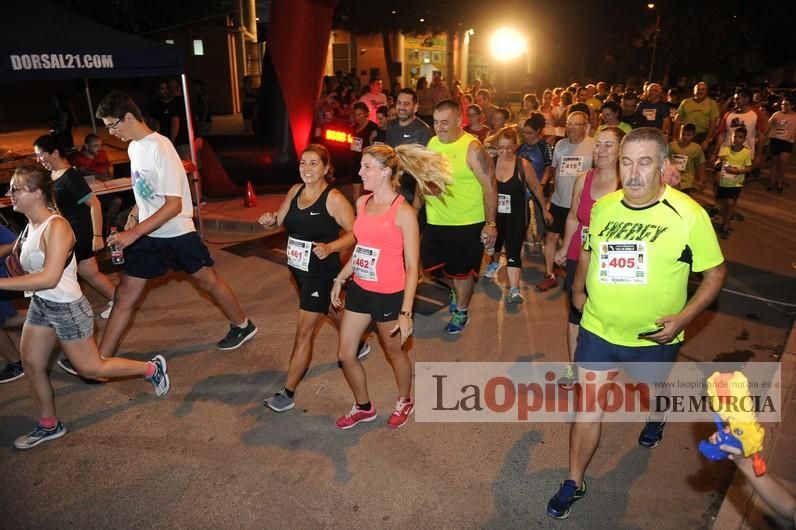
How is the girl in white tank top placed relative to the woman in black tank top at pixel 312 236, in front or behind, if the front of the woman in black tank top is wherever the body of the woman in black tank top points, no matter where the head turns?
in front

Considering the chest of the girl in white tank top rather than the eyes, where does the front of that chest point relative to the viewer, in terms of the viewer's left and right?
facing to the left of the viewer

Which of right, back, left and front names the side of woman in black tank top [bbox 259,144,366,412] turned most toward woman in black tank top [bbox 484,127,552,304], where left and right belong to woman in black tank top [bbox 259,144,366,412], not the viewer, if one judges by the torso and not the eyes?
back

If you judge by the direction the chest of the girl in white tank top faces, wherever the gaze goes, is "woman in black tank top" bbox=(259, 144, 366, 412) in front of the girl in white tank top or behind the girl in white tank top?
behind

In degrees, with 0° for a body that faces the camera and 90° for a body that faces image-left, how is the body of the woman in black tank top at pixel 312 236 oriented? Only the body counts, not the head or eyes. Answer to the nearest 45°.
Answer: approximately 45°

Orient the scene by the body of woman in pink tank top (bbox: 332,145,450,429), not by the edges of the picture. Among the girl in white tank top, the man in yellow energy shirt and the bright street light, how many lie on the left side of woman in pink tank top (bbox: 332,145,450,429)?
1

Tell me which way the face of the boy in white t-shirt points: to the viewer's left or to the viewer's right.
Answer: to the viewer's left

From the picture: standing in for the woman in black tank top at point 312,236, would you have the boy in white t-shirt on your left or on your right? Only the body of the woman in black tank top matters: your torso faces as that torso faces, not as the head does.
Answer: on your right

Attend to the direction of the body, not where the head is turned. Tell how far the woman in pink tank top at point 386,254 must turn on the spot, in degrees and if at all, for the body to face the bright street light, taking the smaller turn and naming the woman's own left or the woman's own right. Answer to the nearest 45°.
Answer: approximately 135° to the woman's own right

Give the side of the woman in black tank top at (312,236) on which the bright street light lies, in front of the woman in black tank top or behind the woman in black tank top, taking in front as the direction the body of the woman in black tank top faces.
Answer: behind

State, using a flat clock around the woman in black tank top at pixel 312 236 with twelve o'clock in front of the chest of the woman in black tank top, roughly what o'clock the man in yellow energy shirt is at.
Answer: The man in yellow energy shirt is roughly at 9 o'clock from the woman in black tank top.
